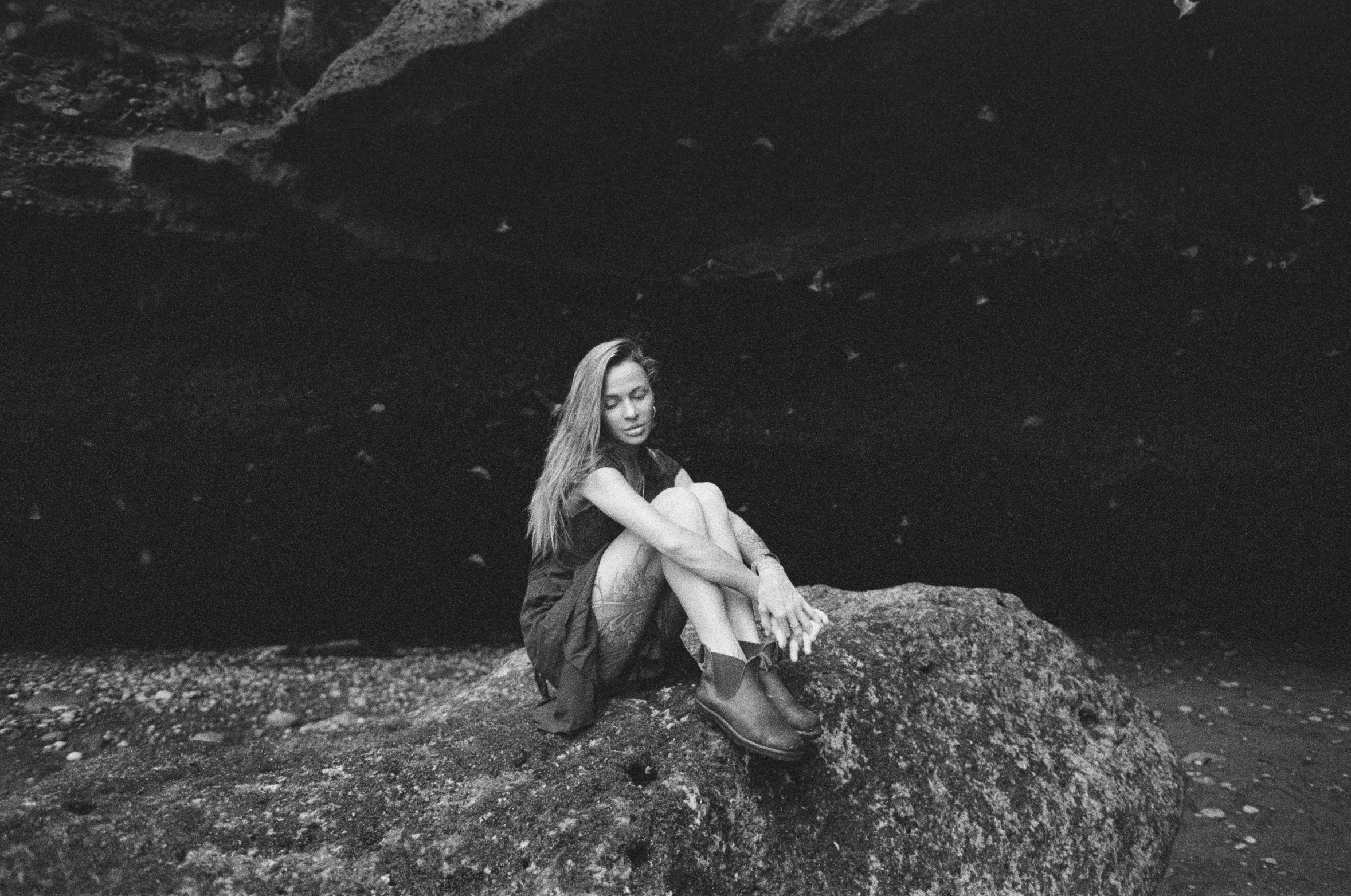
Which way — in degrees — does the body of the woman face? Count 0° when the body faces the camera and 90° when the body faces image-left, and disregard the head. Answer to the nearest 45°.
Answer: approximately 315°

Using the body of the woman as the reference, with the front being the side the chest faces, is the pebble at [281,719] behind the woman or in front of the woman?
behind
